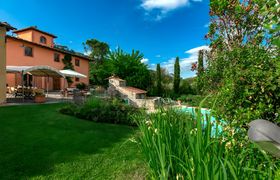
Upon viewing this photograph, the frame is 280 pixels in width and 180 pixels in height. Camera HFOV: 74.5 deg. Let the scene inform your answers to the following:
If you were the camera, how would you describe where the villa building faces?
facing the viewer and to the right of the viewer

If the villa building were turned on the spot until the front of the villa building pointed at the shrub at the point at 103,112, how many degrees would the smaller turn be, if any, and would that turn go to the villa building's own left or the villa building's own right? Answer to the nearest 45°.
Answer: approximately 45° to the villa building's own right

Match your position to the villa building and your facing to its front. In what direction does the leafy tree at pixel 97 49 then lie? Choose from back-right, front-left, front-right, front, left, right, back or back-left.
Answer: left
